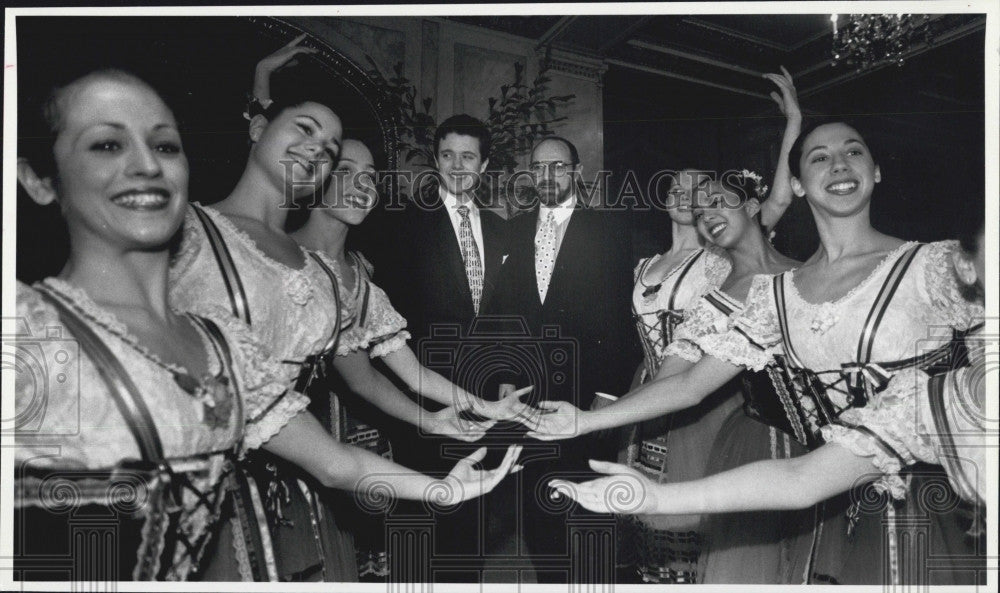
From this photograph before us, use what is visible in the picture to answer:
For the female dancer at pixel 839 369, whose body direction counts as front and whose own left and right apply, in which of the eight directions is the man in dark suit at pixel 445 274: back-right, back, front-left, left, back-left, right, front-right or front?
front-right

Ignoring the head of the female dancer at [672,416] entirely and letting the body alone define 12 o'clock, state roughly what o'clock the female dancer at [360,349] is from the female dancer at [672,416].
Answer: the female dancer at [360,349] is roughly at 1 o'clock from the female dancer at [672,416].

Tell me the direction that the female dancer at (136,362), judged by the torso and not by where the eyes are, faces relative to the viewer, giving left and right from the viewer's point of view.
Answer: facing the viewer and to the right of the viewer

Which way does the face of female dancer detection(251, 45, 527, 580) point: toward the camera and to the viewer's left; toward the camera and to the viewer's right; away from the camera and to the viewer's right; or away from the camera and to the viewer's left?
toward the camera and to the viewer's right

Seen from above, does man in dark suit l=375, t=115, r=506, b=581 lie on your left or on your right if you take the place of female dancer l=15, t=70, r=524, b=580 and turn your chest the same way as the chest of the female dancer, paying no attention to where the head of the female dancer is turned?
on your left

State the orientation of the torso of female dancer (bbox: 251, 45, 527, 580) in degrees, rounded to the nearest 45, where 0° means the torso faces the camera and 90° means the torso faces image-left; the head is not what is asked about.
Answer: approximately 315°

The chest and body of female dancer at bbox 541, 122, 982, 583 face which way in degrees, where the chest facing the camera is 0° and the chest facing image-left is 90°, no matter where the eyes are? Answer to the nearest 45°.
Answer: approximately 45°

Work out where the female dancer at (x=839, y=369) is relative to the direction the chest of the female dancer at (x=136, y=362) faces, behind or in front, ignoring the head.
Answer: in front

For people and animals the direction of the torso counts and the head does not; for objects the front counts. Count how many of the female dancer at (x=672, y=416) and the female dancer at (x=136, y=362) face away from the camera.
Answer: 0

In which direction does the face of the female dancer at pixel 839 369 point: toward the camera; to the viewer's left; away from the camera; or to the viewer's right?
toward the camera

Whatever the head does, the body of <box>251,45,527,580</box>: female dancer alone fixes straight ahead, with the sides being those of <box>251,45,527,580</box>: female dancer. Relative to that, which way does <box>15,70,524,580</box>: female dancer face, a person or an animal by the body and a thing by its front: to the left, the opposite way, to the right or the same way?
the same way

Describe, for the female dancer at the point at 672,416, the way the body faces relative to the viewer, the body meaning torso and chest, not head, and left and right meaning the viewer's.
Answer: facing the viewer and to the left of the viewer

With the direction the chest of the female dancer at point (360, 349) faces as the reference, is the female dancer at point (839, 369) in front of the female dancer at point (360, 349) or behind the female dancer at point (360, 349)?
in front
